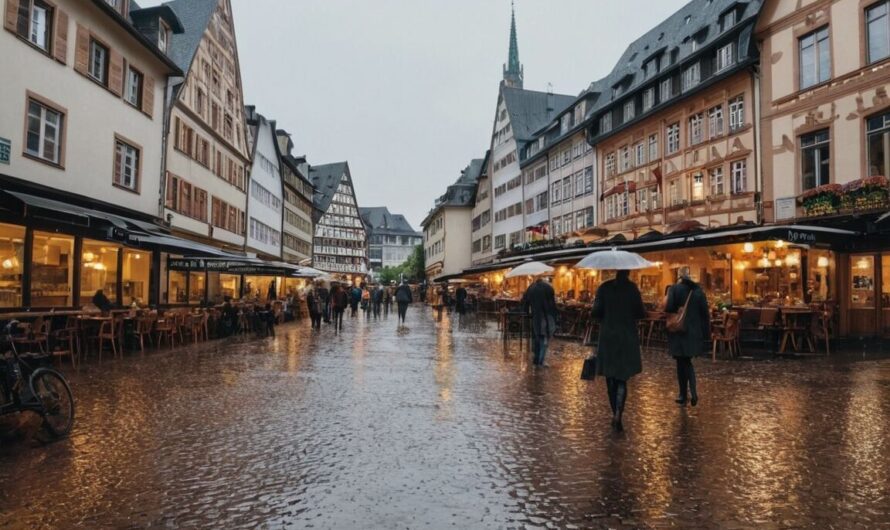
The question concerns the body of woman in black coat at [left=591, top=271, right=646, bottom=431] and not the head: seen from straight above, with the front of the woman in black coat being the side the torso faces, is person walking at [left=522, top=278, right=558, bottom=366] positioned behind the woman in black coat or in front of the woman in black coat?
in front

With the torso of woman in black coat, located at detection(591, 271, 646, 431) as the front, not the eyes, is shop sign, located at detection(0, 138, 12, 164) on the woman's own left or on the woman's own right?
on the woman's own left

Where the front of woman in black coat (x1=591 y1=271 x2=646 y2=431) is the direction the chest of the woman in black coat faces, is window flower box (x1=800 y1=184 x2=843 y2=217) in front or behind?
in front

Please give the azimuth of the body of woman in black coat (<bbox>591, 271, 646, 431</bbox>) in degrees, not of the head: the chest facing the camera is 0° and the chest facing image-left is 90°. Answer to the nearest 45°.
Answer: approximately 180°

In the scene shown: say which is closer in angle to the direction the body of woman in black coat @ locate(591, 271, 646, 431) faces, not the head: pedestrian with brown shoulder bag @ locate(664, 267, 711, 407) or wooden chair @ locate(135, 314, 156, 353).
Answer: the pedestrian with brown shoulder bag

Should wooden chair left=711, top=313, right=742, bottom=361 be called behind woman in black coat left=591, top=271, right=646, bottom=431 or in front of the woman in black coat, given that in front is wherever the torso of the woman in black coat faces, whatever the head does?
in front
